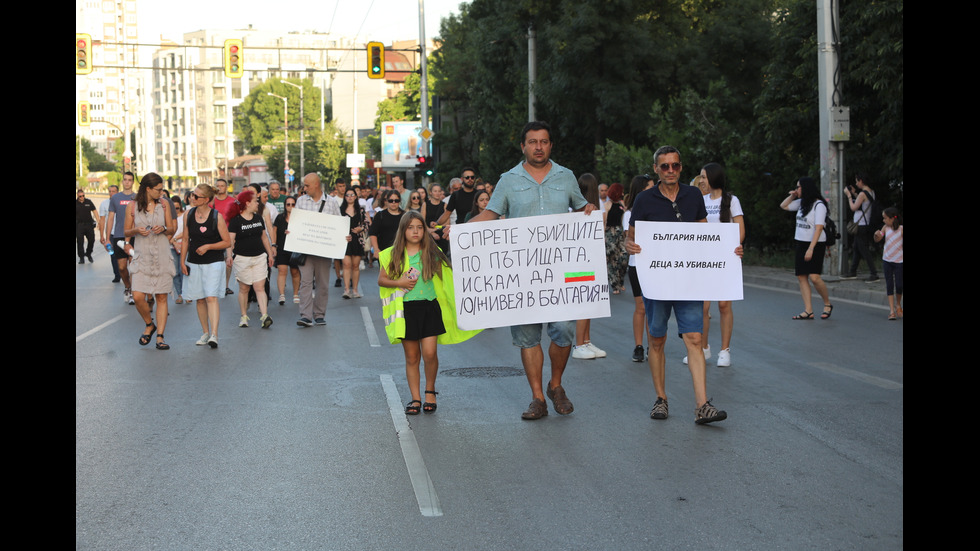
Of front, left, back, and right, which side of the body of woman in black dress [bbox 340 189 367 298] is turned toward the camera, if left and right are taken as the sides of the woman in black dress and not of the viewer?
front

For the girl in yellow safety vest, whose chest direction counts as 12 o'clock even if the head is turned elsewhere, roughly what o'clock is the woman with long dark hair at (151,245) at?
The woman with long dark hair is roughly at 5 o'clock from the girl in yellow safety vest.

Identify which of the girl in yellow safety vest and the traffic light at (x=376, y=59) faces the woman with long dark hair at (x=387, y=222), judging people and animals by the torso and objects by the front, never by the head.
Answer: the traffic light

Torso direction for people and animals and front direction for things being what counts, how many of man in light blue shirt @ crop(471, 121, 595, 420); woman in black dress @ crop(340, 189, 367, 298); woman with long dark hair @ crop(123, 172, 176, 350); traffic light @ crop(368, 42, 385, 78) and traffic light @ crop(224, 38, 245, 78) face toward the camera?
5

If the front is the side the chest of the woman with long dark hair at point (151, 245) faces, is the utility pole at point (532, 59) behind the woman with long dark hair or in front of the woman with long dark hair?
behind

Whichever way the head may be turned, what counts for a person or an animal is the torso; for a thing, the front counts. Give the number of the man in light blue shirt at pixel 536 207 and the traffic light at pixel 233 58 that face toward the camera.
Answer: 2

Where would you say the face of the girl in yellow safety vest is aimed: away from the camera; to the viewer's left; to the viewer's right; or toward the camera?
toward the camera

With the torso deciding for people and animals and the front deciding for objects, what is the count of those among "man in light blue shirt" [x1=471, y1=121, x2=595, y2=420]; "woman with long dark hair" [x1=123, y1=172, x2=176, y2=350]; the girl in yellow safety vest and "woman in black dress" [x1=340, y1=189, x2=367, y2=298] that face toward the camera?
4

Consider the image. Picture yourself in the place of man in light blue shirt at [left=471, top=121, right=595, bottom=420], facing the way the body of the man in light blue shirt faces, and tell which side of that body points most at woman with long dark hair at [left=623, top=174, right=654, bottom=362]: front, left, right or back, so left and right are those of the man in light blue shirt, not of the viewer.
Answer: back

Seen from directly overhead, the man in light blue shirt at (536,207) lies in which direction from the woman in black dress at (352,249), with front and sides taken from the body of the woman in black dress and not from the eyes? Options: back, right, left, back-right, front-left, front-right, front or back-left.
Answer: front

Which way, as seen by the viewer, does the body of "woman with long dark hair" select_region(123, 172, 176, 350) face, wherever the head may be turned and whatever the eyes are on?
toward the camera

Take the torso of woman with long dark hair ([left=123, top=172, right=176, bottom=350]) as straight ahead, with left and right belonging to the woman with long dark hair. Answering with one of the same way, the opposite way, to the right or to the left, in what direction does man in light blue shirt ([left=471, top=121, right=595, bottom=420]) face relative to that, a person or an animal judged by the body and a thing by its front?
the same way

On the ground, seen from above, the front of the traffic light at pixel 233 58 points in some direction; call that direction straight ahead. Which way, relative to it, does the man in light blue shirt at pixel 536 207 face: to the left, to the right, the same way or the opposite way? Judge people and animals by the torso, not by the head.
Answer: the same way

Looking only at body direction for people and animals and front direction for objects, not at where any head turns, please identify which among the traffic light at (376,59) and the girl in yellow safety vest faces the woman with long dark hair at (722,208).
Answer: the traffic light

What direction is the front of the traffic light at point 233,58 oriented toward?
toward the camera

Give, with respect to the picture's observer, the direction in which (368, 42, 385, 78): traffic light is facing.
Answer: facing the viewer

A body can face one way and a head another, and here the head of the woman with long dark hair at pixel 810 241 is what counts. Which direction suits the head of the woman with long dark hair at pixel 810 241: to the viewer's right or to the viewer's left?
to the viewer's left

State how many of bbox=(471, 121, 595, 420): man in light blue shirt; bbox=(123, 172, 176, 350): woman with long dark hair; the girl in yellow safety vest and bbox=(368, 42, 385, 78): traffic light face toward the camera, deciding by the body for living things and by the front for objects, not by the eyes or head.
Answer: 4
